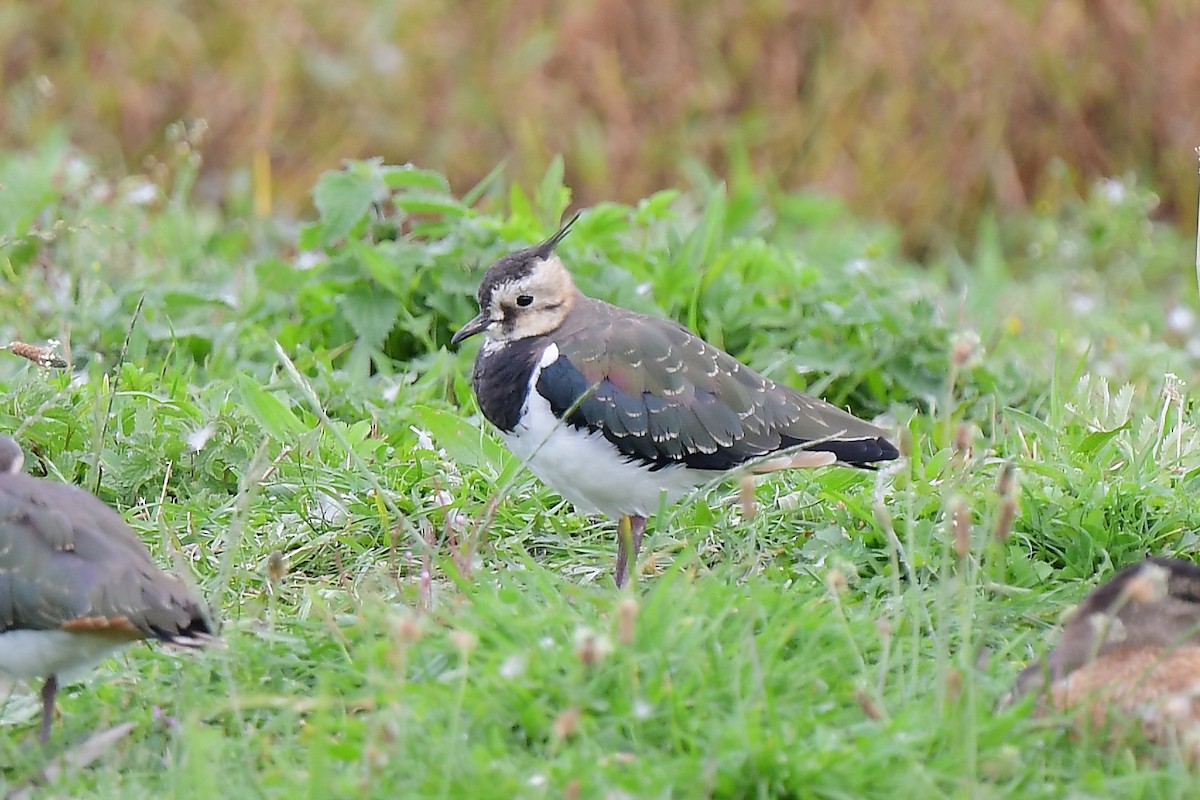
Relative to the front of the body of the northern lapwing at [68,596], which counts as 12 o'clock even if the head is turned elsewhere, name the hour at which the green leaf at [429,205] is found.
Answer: The green leaf is roughly at 4 o'clock from the northern lapwing.

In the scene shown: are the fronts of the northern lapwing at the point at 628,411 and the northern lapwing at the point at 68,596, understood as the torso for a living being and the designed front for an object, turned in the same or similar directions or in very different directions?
same or similar directions

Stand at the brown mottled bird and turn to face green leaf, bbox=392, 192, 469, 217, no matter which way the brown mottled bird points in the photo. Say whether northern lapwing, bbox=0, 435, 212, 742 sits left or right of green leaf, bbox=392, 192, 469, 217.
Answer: left

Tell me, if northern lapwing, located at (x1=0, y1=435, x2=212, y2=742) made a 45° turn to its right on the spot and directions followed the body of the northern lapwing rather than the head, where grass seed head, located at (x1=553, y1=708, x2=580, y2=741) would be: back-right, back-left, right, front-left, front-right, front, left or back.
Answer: back

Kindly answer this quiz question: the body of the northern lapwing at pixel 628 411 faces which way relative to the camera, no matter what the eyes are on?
to the viewer's left

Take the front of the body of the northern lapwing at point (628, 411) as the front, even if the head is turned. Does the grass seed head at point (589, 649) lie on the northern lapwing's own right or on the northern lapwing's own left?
on the northern lapwing's own left

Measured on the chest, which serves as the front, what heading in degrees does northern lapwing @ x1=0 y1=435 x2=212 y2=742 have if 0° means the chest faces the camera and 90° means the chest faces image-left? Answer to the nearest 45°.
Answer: approximately 90°

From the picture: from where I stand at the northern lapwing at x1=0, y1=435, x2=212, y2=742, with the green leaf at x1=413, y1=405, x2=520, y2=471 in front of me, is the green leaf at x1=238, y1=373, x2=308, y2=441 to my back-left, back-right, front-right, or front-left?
front-left

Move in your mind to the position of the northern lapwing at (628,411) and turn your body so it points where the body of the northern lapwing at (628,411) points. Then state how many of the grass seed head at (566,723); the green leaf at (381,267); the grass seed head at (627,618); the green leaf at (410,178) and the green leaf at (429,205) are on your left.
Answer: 2

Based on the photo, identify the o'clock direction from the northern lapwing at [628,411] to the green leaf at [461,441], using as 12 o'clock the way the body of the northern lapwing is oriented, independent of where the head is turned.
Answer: The green leaf is roughly at 1 o'clock from the northern lapwing.

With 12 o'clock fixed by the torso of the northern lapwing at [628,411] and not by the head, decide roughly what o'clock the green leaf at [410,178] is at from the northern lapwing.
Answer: The green leaf is roughly at 2 o'clock from the northern lapwing.
